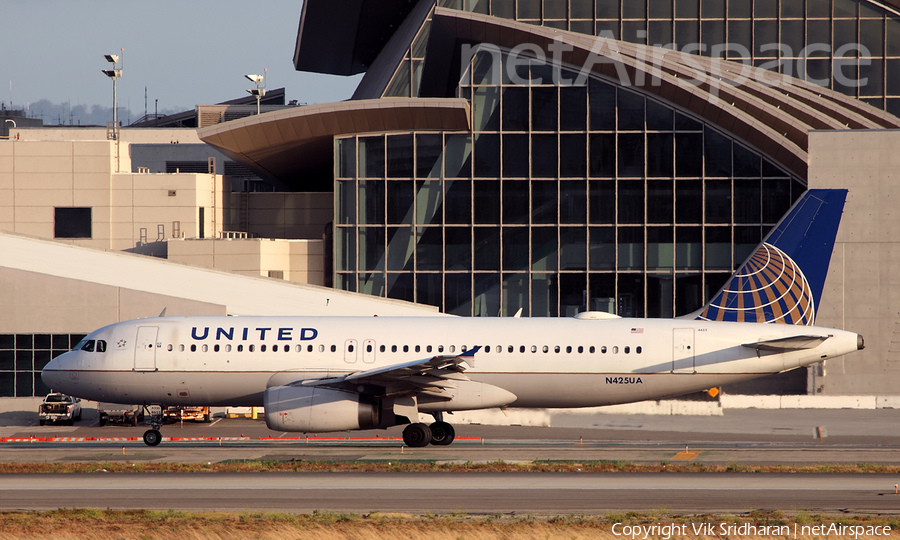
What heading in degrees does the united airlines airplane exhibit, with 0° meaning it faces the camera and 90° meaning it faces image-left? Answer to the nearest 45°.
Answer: approximately 90°
